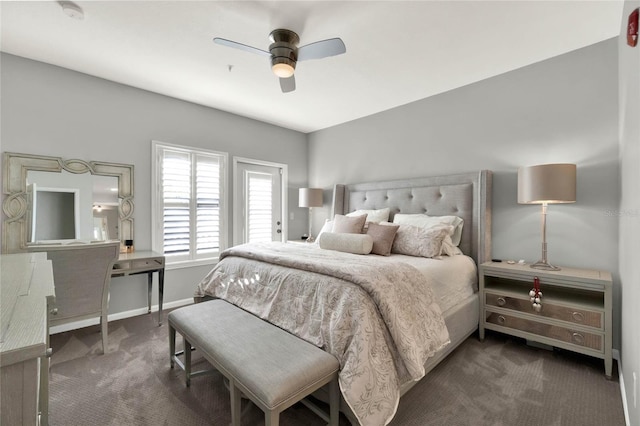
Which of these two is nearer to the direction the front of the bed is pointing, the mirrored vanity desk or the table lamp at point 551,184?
the mirrored vanity desk

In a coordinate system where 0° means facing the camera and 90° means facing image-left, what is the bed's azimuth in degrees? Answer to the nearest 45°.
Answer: approximately 45°

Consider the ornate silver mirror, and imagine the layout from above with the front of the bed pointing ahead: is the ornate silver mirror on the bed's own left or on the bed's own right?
on the bed's own right

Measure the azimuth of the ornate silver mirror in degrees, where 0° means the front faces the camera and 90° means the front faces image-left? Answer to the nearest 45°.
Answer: approximately 315°

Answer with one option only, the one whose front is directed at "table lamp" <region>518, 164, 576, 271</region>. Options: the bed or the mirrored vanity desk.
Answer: the mirrored vanity desk

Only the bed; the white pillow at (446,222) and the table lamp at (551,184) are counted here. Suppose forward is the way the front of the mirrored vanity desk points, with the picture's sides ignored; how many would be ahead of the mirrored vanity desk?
3

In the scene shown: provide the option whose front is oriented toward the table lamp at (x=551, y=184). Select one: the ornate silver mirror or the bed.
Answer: the ornate silver mirror

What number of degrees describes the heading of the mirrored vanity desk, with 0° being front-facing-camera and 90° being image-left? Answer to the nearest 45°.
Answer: approximately 315°

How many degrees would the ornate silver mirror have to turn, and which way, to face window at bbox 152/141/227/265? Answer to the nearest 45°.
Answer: approximately 45° to its left

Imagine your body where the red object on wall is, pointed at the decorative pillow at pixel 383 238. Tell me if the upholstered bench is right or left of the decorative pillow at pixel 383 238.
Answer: left
